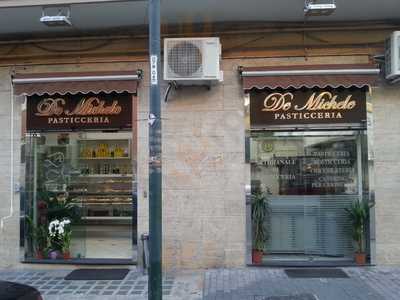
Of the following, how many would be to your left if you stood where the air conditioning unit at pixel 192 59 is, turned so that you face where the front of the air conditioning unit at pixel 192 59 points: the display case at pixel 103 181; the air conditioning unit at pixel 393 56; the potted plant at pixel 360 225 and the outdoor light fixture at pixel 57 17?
2

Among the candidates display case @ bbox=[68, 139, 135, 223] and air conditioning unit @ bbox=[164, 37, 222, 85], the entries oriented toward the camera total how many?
2

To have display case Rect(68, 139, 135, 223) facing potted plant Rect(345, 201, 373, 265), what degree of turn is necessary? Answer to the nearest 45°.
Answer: approximately 90° to its left

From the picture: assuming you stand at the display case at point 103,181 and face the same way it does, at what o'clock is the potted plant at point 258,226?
The potted plant is roughly at 10 o'clock from the display case.

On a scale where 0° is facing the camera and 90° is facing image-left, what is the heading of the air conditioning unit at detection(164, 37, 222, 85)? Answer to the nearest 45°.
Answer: approximately 0°

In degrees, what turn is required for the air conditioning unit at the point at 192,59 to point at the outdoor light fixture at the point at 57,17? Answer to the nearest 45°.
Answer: approximately 90° to its right

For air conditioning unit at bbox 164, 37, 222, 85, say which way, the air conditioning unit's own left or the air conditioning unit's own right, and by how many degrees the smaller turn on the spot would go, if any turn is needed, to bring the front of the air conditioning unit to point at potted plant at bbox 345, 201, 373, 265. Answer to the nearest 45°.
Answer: approximately 90° to the air conditioning unit's own left
